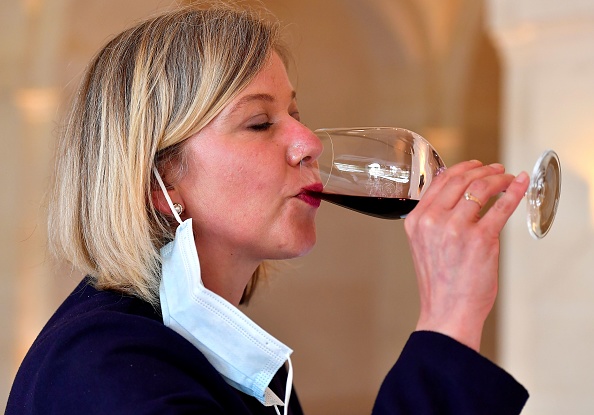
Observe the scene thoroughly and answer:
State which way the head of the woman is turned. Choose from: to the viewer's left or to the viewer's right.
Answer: to the viewer's right

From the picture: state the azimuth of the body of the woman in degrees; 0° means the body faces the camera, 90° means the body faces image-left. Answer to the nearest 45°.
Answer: approximately 270°
